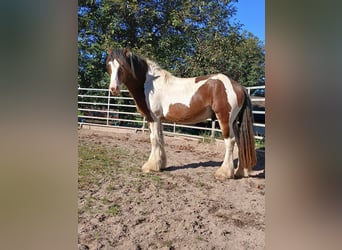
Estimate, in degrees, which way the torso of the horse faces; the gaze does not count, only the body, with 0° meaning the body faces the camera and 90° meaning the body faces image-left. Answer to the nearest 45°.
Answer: approximately 90°
